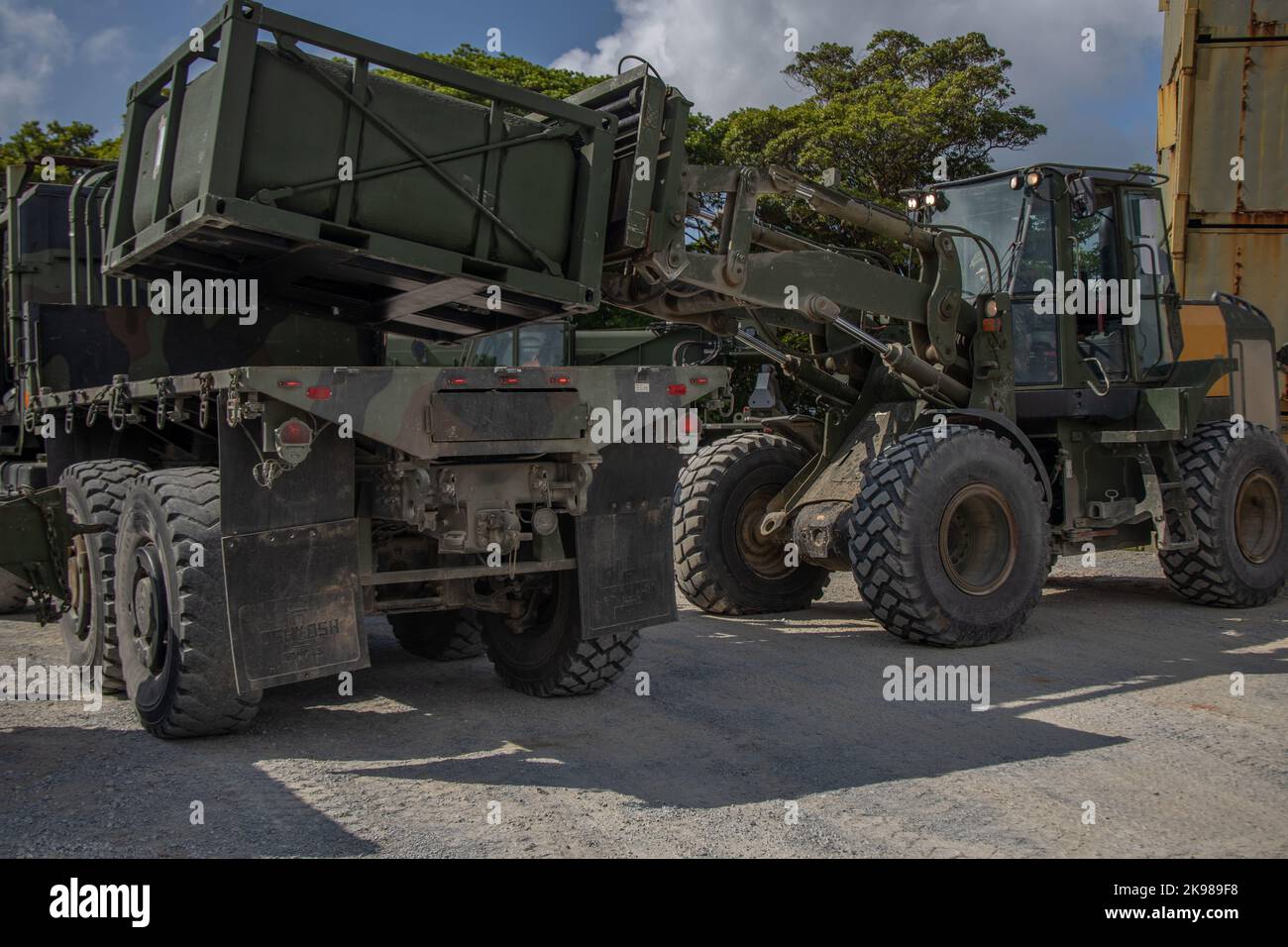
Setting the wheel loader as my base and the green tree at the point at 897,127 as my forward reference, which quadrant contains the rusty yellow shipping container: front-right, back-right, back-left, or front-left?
front-right

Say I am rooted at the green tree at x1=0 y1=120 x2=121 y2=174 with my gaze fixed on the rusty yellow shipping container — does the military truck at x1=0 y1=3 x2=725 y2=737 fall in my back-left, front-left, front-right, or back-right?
front-right

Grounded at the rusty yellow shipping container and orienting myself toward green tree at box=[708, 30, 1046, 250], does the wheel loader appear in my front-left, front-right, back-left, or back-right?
back-left

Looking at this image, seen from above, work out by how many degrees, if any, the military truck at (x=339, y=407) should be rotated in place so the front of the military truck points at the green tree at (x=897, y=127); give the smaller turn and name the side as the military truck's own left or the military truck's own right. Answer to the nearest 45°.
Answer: approximately 90° to the military truck's own right

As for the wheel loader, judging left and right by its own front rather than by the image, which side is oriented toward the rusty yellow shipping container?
back

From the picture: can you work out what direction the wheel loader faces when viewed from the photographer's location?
facing the viewer and to the left of the viewer

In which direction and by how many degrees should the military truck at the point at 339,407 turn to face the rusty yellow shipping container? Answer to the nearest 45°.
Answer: approximately 90° to its right

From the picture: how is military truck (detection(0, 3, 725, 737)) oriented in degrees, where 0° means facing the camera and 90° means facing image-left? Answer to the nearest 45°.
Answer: approximately 135°

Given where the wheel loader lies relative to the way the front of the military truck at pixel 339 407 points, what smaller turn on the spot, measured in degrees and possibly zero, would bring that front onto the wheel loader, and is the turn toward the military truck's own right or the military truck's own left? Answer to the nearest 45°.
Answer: approximately 90° to the military truck's own right

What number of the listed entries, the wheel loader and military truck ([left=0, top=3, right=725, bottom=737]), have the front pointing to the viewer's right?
0

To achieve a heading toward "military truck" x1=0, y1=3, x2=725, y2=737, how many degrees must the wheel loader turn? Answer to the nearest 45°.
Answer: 0° — it already faces it

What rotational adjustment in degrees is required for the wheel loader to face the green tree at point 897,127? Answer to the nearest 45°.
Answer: approximately 135° to its right

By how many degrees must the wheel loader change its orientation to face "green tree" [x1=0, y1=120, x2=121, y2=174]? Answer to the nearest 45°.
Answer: approximately 90° to its right
